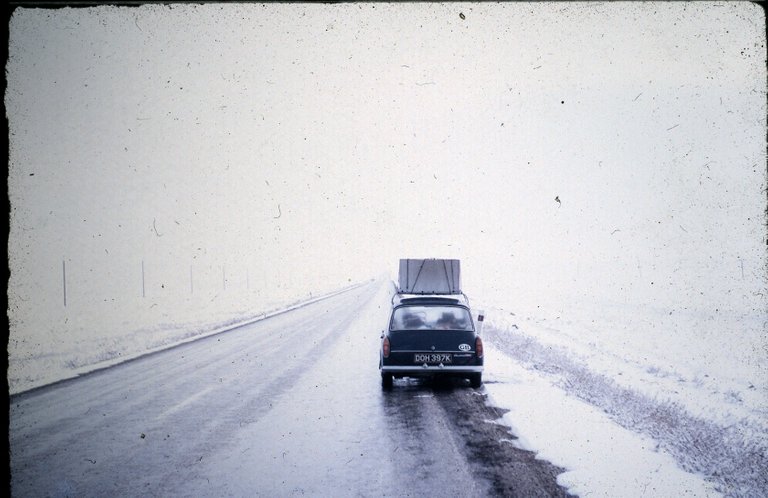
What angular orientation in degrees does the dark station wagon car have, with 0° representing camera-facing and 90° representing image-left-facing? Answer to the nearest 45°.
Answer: approximately 180°
